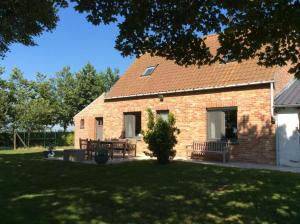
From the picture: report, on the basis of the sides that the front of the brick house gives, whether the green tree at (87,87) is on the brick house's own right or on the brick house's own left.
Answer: on the brick house's own right

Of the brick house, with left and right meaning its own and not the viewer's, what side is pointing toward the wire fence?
right

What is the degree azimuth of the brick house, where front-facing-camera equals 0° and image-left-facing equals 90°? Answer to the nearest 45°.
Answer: approximately 45°

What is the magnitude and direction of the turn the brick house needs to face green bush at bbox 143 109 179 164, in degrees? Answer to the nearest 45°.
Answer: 0° — it already faces it

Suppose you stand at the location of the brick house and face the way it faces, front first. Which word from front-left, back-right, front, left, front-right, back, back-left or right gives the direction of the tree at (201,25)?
front-left

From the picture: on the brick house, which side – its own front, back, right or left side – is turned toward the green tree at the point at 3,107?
right

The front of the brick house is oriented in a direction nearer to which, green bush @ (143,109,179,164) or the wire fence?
the green bush

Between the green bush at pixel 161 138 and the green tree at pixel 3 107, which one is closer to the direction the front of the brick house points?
the green bush

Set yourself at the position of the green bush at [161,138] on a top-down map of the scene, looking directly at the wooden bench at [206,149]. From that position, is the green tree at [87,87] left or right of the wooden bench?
left

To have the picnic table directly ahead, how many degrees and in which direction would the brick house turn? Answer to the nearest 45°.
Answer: approximately 45° to its right

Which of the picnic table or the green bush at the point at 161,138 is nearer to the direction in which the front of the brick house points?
the green bush
